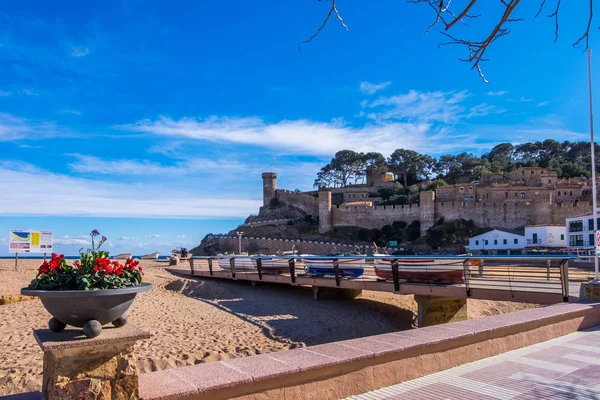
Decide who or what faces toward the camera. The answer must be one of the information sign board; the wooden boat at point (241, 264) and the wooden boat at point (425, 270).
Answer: the information sign board

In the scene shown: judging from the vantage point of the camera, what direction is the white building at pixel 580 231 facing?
facing the viewer and to the left of the viewer

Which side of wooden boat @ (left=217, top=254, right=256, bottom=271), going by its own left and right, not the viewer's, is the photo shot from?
left

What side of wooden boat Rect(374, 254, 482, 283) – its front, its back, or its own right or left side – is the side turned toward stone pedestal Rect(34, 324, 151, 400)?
left

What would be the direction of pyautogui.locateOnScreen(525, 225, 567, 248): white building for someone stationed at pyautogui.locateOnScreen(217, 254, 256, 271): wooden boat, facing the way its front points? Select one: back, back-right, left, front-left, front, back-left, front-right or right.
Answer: back-right

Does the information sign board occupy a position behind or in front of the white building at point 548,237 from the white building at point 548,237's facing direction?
in front

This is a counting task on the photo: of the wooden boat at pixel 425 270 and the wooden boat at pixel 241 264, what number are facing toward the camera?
0

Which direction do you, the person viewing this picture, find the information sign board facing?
facing the viewer

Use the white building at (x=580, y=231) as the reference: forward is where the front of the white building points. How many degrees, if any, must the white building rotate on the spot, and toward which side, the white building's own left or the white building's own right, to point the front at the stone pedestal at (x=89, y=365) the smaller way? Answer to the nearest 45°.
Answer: approximately 45° to the white building's own left

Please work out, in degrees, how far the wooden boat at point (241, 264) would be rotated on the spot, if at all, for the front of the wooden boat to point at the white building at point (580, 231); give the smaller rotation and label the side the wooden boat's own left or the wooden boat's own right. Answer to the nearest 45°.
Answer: approximately 135° to the wooden boat's own right

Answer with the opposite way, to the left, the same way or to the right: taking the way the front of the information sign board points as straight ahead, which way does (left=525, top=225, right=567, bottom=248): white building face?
to the right

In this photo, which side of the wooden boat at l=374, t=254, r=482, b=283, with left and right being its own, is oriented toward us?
left

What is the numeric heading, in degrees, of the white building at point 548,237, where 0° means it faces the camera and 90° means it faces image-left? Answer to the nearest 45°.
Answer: approximately 45°

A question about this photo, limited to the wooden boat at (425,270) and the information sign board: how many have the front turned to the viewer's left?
1
